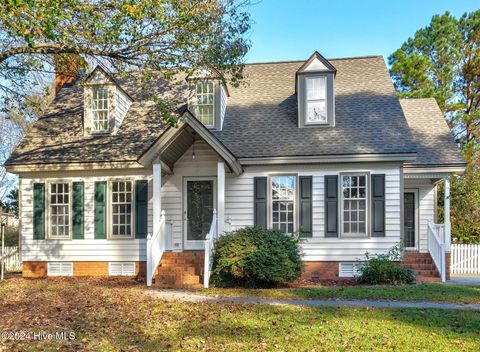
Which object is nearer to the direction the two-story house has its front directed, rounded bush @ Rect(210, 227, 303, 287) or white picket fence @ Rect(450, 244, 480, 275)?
the rounded bush

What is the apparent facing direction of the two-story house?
toward the camera

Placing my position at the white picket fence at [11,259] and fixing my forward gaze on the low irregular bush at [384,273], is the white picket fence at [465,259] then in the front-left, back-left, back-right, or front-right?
front-left

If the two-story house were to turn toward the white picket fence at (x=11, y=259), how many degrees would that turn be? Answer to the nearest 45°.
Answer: approximately 135° to its right

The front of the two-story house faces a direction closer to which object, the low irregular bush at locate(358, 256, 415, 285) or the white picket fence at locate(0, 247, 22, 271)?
the low irregular bush

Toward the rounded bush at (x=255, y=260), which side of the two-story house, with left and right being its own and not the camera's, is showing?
front
